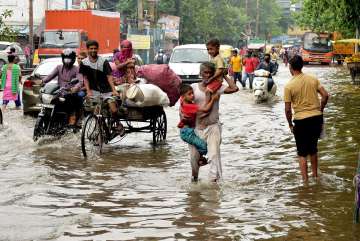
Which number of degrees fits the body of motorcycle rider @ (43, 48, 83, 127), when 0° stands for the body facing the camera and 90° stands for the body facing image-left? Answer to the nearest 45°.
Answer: approximately 45°

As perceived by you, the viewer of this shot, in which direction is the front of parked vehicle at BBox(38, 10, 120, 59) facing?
facing the viewer and to the left of the viewer

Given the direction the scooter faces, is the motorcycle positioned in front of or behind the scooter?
in front

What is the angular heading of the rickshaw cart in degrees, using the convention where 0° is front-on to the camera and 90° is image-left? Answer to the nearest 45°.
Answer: approximately 45°

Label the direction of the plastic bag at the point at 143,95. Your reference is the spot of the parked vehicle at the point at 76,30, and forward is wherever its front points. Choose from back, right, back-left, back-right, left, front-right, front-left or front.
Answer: front-left

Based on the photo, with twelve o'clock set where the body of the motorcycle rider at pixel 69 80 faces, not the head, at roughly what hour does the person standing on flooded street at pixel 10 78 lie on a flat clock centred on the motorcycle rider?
The person standing on flooded street is roughly at 4 o'clock from the motorcycle rider.

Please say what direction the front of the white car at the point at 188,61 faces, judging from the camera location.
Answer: facing the viewer

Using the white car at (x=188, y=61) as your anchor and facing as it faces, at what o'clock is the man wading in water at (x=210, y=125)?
The man wading in water is roughly at 12 o'clock from the white car.

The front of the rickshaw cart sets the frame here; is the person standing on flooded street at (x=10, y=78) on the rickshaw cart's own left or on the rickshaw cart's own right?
on the rickshaw cart's own right

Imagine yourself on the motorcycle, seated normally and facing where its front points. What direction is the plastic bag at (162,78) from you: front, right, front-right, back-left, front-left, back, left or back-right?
back-left
